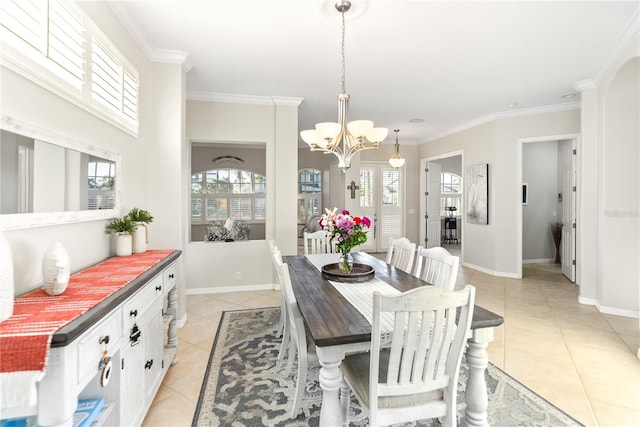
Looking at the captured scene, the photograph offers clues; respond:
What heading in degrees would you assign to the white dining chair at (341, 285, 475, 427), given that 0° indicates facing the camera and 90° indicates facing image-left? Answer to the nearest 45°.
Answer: approximately 135°

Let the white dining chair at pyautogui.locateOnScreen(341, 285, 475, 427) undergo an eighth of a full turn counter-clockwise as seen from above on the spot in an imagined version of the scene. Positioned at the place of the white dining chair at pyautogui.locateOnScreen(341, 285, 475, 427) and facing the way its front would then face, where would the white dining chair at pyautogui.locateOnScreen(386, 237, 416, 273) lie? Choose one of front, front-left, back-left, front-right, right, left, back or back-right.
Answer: right

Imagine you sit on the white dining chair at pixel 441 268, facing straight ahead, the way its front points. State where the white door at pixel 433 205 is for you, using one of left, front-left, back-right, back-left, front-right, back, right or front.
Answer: back-right

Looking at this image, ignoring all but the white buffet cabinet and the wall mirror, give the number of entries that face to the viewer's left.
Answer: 0

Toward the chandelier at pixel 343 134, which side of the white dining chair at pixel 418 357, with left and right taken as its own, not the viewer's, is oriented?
front

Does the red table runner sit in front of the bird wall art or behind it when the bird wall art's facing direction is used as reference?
in front

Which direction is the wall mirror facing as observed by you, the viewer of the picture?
facing the viewer and to the right of the viewer

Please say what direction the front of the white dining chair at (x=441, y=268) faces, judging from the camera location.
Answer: facing the viewer and to the left of the viewer

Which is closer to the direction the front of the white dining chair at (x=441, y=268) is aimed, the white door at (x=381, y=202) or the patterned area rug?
the patterned area rug

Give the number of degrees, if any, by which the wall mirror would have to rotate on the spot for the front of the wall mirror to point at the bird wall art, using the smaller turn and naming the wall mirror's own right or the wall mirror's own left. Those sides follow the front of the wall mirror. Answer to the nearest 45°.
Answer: approximately 45° to the wall mirror's own left

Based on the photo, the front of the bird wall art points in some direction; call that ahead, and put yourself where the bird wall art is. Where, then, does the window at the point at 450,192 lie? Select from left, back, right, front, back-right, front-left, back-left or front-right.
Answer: back-right

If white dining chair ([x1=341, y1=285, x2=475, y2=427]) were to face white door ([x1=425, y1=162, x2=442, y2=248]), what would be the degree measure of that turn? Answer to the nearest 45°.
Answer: approximately 45° to its right

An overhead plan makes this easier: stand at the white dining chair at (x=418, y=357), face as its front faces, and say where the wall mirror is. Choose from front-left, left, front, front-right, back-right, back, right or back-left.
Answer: front-left

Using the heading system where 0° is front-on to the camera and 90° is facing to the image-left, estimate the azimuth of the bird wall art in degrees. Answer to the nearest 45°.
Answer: approximately 45°
